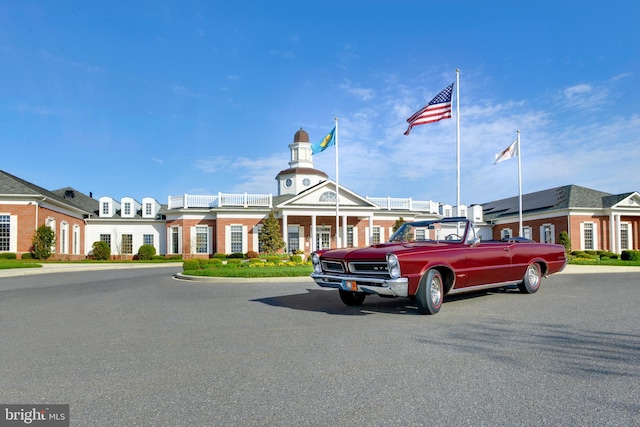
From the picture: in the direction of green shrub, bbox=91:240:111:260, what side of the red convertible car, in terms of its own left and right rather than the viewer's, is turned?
right

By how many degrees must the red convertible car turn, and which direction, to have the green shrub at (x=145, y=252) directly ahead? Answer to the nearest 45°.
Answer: approximately 90° to its right

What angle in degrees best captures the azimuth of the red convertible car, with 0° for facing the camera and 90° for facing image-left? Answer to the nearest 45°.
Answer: approximately 45°

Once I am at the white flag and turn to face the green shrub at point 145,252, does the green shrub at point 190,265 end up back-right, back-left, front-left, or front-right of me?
front-left

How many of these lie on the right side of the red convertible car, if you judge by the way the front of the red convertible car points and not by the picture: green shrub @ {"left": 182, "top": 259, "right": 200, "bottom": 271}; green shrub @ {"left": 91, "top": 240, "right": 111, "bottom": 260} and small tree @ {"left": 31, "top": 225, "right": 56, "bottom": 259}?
3

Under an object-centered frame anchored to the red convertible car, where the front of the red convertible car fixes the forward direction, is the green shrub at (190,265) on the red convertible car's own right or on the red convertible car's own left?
on the red convertible car's own right

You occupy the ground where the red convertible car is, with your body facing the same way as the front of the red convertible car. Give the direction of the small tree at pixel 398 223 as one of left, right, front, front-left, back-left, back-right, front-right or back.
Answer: back-right

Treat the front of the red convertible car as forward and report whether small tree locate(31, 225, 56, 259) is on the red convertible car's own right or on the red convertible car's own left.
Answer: on the red convertible car's own right

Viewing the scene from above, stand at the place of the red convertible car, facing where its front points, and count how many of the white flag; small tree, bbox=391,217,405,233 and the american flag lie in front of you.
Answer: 0

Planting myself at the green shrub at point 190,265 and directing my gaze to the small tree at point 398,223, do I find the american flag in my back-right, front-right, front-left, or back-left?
front-right

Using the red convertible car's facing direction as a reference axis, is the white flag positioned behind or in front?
behind
